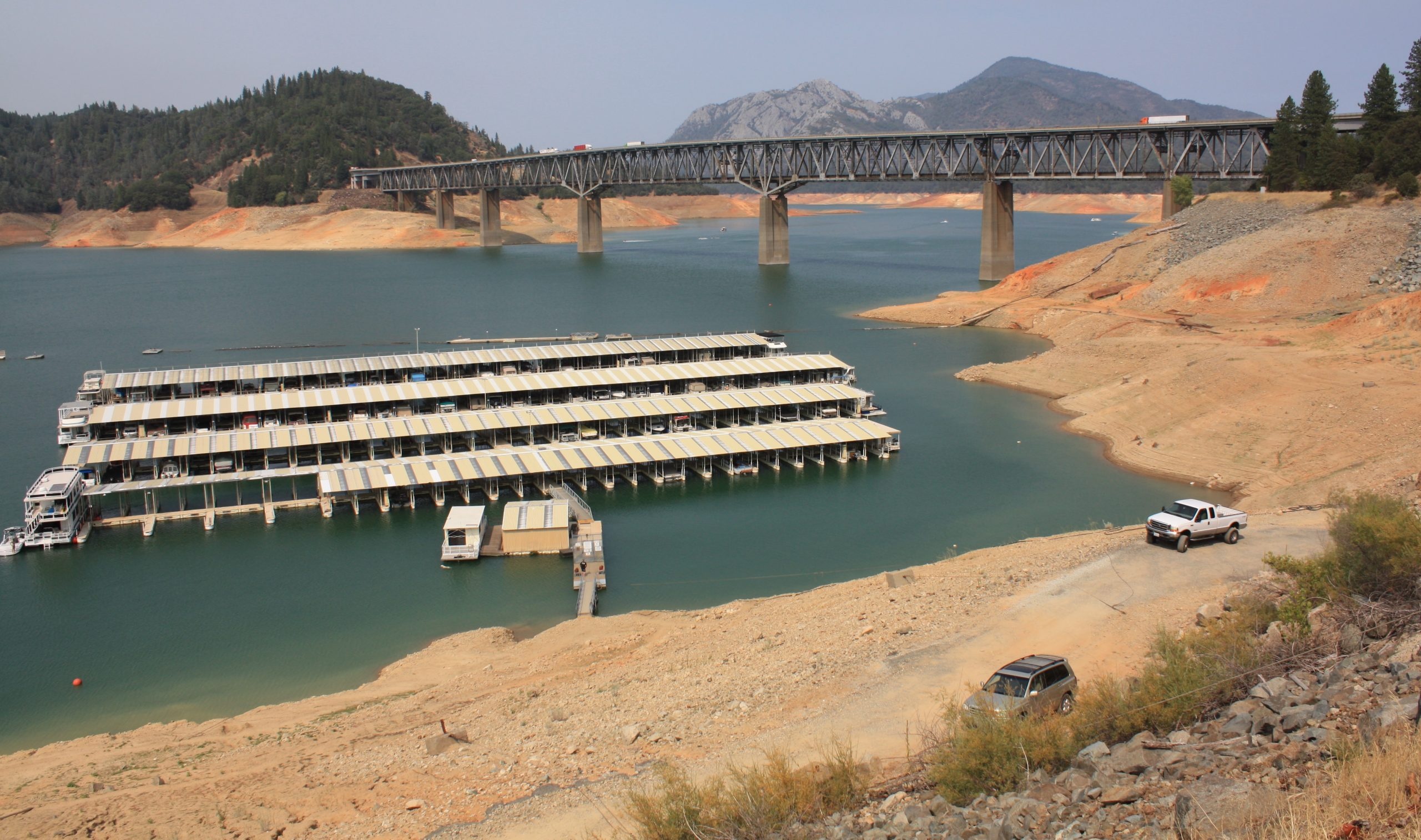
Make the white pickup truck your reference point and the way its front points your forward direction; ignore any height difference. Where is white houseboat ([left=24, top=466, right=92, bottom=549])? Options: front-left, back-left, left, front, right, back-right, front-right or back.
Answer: front-right

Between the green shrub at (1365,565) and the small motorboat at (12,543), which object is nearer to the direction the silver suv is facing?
the small motorboat

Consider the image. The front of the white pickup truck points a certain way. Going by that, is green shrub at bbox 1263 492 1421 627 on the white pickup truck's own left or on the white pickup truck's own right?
on the white pickup truck's own left

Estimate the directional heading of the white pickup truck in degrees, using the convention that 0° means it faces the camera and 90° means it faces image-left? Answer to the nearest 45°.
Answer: approximately 45°

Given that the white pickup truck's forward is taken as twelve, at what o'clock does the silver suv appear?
The silver suv is roughly at 11 o'clock from the white pickup truck.

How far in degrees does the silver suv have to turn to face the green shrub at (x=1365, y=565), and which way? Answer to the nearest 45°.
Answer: approximately 180°

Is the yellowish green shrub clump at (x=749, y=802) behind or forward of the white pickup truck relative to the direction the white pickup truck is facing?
forward

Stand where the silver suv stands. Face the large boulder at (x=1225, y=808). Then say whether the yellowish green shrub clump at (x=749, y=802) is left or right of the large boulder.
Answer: right

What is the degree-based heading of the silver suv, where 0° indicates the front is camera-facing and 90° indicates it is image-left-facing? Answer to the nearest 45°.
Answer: approximately 45°

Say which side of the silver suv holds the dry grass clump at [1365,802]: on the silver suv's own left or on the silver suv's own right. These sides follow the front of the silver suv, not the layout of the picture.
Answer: on the silver suv's own left
